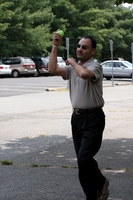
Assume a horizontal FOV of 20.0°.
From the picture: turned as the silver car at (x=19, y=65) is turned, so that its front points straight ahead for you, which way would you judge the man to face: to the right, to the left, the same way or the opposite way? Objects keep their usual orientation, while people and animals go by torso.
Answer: to the left

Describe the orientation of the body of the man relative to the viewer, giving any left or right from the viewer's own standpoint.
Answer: facing the viewer and to the left of the viewer

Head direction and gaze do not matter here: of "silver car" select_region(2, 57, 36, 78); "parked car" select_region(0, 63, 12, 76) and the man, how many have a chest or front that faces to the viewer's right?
0

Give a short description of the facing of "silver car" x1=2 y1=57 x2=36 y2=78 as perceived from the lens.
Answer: facing away from the viewer and to the left of the viewer

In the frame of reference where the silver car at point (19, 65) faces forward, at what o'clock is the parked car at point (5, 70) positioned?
The parked car is roughly at 10 o'clock from the silver car.

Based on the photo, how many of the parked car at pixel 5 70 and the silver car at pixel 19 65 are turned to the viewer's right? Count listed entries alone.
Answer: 0
